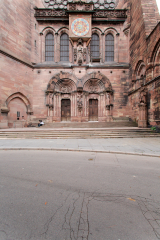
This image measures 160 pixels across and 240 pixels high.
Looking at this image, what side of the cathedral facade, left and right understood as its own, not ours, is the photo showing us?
front
